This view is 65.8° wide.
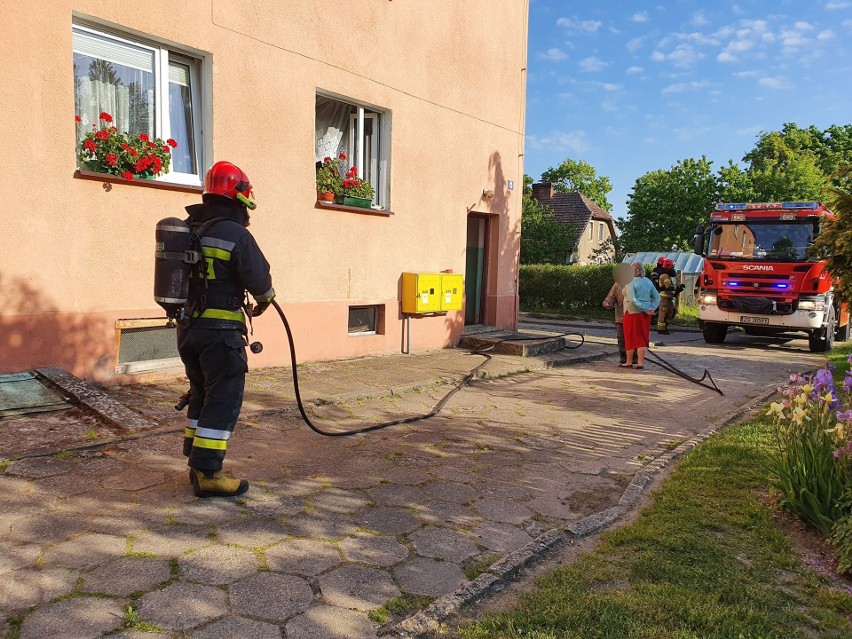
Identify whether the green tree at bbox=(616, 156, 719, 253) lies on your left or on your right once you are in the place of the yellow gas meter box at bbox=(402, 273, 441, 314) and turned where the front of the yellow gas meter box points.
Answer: on your left

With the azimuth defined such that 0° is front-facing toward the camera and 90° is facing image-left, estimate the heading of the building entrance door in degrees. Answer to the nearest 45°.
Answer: approximately 315°

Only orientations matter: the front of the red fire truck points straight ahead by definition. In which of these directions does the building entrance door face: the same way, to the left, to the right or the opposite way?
to the left

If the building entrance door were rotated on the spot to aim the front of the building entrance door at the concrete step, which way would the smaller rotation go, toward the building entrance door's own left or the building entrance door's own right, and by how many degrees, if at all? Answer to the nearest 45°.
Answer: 0° — it already faces it

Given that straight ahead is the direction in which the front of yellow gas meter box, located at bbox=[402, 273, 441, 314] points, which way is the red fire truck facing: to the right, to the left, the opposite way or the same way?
to the right

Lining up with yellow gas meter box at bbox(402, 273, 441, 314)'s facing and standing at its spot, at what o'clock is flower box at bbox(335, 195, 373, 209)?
The flower box is roughly at 3 o'clock from the yellow gas meter box.

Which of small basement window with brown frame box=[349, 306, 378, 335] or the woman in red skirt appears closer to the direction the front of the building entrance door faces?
the woman in red skirt

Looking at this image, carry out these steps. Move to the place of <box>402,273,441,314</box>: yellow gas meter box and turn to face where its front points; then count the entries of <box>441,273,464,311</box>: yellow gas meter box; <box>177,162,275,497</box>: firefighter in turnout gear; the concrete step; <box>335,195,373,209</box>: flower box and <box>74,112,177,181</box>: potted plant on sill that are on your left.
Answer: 2

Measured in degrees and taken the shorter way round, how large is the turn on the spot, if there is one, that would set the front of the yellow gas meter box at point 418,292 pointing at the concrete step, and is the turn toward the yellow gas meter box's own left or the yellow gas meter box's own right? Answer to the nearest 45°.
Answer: approximately 90° to the yellow gas meter box's own left

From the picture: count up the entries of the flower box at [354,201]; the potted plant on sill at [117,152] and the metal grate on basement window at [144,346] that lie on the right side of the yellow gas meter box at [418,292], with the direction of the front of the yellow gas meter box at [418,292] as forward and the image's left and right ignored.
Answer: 3

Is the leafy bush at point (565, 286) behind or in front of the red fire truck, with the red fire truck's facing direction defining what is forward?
behind

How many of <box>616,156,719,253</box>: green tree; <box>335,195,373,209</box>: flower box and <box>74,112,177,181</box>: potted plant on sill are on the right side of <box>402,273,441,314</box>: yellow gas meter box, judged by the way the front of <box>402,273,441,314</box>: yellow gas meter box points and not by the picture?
2
